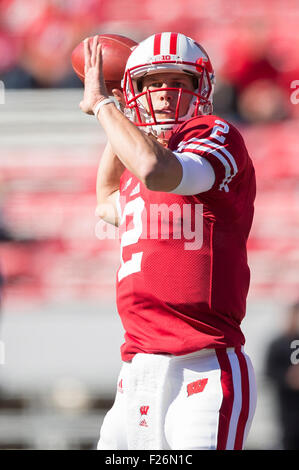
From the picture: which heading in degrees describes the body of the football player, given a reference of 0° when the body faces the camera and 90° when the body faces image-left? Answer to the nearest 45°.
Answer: approximately 45°
